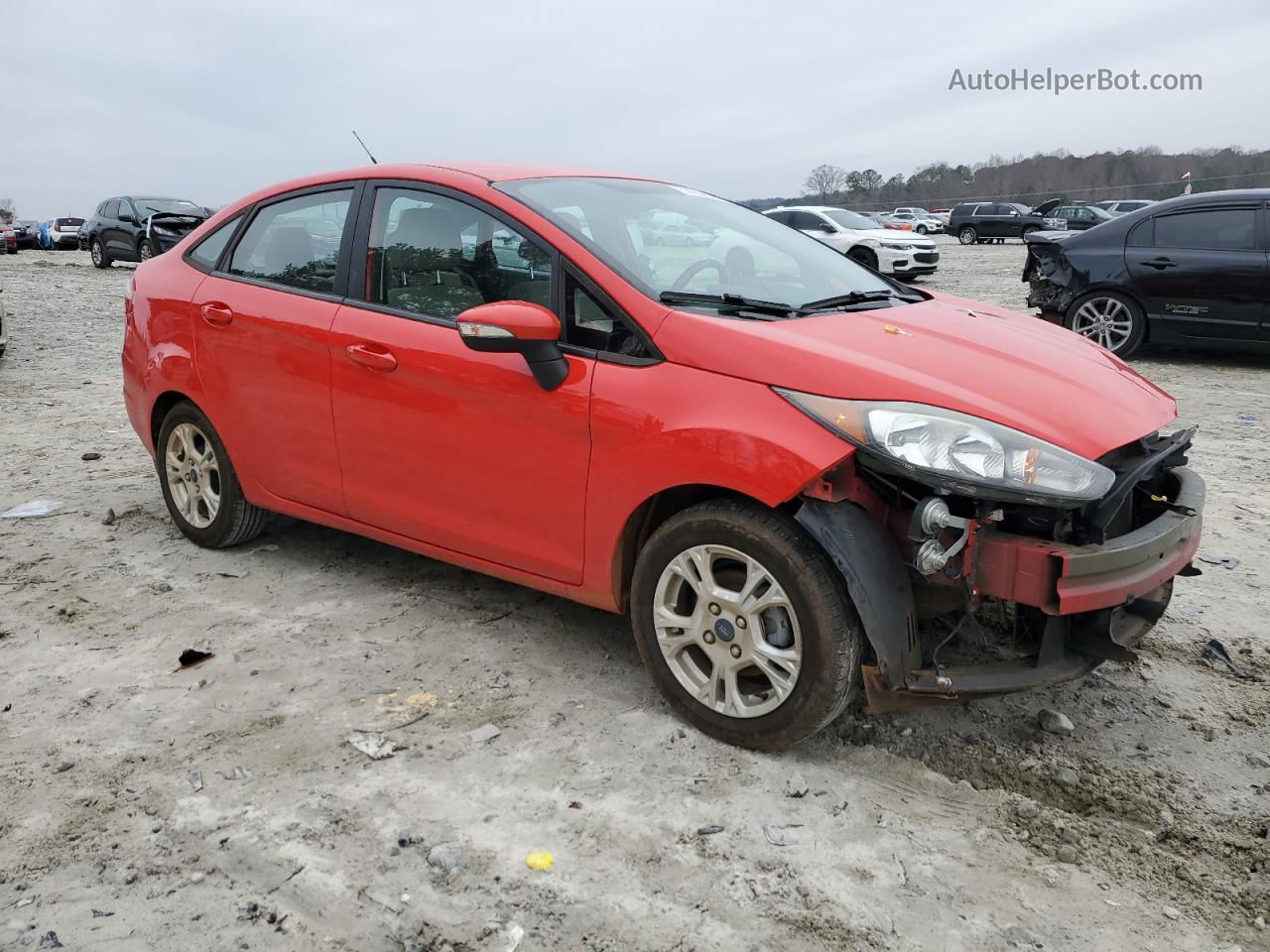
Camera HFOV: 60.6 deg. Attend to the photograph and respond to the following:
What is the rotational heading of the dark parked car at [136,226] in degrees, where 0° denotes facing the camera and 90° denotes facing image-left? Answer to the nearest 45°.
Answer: approximately 315°

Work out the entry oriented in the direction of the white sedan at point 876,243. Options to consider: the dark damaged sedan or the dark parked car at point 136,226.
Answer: the dark parked car

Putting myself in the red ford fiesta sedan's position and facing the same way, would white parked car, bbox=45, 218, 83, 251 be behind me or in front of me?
behind

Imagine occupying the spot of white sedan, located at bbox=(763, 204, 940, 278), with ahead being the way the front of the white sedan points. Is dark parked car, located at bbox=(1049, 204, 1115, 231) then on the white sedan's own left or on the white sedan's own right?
on the white sedan's own left

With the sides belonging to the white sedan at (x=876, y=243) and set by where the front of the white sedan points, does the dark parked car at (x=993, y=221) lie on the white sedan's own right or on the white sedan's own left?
on the white sedan's own left

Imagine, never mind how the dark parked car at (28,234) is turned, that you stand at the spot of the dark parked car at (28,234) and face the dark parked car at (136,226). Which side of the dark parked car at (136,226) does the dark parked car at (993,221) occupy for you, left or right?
left
